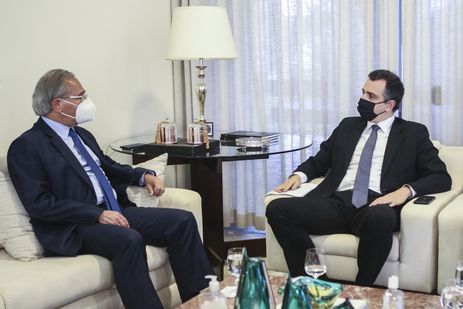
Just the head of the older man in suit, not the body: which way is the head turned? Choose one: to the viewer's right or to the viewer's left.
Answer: to the viewer's right

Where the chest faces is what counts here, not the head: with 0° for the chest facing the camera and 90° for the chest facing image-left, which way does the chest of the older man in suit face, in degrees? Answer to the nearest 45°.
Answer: approximately 315°

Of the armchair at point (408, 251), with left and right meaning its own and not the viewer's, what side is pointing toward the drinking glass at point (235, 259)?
front

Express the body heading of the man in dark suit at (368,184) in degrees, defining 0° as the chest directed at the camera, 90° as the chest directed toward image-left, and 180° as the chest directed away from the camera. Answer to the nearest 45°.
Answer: approximately 45°

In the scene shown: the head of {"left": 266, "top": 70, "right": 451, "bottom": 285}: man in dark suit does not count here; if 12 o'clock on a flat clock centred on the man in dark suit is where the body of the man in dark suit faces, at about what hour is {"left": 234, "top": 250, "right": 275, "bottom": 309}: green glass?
The green glass is roughly at 11 o'clock from the man in dark suit.

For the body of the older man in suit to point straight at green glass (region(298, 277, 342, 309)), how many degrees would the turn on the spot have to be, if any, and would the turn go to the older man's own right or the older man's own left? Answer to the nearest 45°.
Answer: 0° — they already face it

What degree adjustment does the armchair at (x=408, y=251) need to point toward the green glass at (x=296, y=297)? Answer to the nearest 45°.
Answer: approximately 45° to its left
